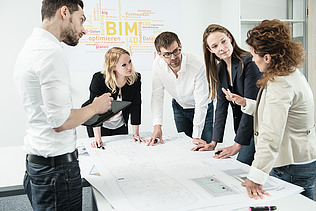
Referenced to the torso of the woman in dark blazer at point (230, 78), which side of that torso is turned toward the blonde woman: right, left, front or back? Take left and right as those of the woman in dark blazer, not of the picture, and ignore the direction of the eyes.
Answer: right

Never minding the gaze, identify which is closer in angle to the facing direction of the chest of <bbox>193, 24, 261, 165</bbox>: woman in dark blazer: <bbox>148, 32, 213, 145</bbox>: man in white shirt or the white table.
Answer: the white table

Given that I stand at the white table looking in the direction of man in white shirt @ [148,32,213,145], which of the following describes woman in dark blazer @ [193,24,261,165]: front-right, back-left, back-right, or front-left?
front-right

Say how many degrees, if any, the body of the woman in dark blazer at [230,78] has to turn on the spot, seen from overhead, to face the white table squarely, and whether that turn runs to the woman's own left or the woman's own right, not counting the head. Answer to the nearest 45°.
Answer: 0° — they already face it

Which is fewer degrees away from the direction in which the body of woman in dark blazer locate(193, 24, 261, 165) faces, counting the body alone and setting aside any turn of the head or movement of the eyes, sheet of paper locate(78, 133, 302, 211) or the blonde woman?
the sheet of paper

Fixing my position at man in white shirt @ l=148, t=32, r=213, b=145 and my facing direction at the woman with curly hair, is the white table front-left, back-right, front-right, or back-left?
front-right

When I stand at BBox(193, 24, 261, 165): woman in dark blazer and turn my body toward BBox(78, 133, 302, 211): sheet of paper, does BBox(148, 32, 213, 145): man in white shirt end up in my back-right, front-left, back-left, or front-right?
back-right

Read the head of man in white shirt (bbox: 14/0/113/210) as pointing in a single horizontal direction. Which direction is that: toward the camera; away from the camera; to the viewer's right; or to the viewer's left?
to the viewer's right

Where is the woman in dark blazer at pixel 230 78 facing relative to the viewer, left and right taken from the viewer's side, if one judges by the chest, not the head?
facing the viewer and to the left of the viewer

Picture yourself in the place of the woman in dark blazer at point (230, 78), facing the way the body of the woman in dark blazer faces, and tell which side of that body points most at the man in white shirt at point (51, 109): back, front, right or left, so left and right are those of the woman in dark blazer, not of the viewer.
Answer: front

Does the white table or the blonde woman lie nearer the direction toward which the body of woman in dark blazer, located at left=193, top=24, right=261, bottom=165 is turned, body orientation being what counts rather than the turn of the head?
the white table

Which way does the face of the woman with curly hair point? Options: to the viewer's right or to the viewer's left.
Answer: to the viewer's left

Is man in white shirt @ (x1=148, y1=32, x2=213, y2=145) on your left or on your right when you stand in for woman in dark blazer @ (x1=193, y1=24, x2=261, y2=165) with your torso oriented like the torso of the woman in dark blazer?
on your right
